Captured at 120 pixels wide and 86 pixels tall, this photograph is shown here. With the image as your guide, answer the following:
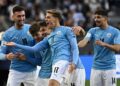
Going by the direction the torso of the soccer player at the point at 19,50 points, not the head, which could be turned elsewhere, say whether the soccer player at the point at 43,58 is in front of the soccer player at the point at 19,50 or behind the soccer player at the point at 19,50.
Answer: in front

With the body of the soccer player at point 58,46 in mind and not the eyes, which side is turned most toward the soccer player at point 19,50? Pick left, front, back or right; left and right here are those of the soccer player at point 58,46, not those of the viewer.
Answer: right

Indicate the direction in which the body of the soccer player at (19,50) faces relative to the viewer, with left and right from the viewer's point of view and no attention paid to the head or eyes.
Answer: facing the viewer and to the right of the viewer

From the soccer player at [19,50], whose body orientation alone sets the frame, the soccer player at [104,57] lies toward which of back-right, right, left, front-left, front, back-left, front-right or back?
front-left

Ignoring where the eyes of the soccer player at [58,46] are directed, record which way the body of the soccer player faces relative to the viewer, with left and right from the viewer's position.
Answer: facing the viewer and to the left of the viewer
